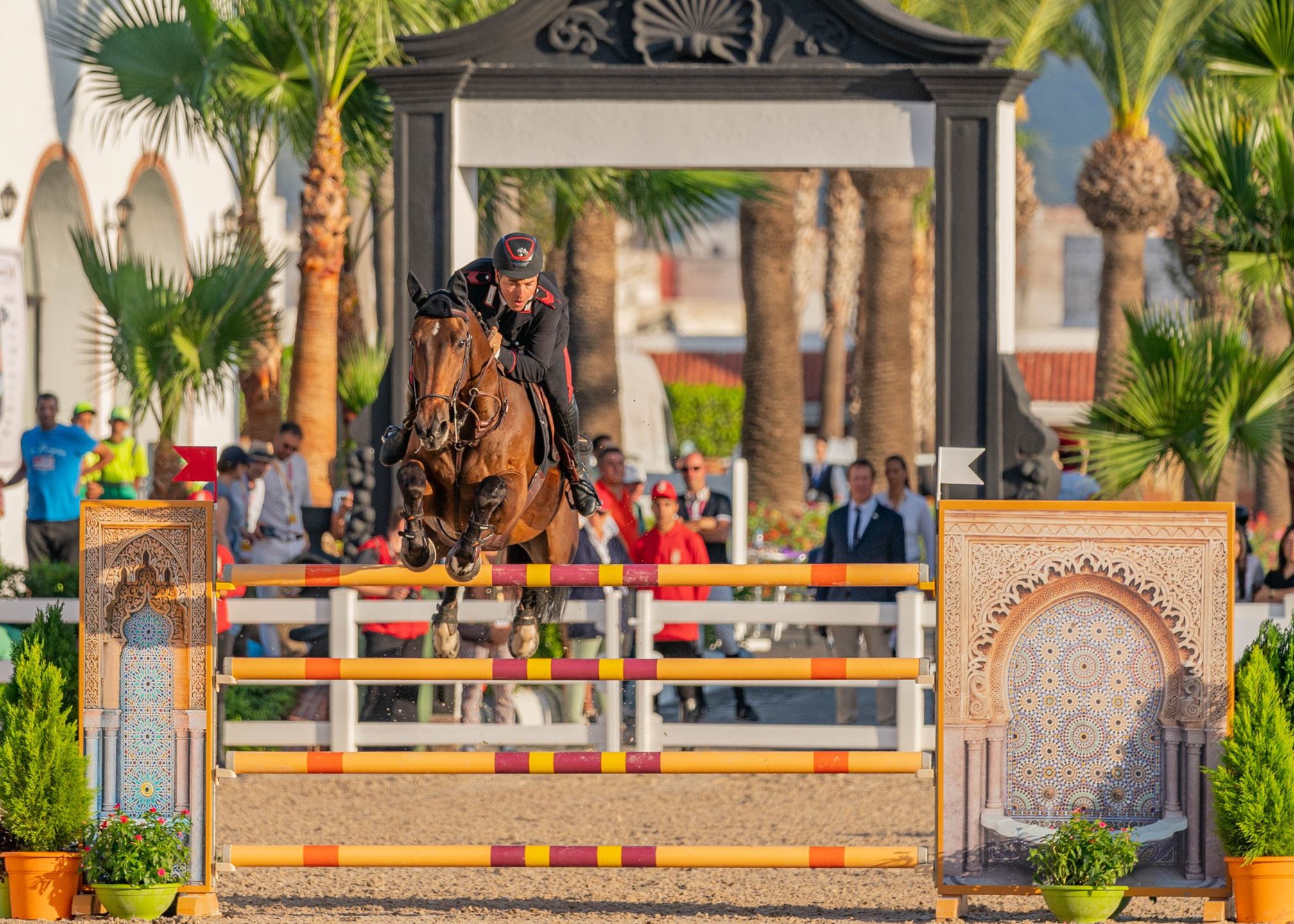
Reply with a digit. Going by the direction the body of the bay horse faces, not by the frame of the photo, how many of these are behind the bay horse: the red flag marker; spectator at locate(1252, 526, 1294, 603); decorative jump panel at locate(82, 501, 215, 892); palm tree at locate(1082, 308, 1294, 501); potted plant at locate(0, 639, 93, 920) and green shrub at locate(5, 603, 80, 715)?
2

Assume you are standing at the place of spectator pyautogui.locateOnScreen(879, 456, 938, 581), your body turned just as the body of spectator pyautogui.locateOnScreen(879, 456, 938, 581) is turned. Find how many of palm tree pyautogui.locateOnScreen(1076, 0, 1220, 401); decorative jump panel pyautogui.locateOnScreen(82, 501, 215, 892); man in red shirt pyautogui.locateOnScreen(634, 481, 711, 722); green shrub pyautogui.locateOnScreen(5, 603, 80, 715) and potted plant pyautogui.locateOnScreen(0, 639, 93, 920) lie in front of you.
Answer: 4

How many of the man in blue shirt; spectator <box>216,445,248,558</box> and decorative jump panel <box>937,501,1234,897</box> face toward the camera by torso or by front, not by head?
2

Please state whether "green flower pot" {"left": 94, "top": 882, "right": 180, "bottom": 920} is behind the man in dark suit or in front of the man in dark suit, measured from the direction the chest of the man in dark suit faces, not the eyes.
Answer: in front

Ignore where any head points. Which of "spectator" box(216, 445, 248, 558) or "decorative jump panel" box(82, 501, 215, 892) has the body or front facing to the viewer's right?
the spectator

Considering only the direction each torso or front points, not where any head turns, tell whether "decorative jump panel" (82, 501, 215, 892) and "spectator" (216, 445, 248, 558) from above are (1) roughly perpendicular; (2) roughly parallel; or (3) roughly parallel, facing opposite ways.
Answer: roughly perpendicular

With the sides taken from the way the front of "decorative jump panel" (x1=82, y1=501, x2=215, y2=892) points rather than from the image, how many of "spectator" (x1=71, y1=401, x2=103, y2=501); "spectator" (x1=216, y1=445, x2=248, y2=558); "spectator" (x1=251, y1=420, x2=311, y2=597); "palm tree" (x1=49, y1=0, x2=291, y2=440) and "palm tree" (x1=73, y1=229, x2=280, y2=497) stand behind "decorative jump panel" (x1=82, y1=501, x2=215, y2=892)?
5

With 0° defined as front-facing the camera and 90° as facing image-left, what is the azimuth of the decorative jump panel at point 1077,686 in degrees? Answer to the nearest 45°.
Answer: approximately 0°

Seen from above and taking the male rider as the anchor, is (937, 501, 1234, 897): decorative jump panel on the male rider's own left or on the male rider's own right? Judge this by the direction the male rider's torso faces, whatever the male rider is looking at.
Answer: on the male rider's own left
